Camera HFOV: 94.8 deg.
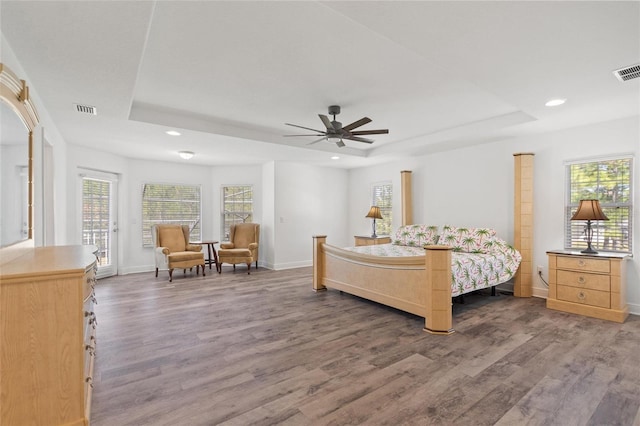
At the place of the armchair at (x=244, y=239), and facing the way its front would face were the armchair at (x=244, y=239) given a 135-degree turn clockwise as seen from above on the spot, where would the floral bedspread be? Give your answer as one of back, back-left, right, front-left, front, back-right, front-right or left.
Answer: back-right

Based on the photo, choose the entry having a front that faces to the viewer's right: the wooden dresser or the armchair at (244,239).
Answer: the wooden dresser

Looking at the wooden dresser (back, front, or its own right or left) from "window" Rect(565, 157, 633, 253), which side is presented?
front

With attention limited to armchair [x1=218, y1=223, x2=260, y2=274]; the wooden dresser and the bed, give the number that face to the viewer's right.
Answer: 1

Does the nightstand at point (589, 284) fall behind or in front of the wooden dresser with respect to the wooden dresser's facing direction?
in front

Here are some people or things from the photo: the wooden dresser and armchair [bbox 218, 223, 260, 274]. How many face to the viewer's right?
1

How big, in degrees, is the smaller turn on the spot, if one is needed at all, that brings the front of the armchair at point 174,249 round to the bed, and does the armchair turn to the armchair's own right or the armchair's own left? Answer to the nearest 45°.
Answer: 0° — it already faces it

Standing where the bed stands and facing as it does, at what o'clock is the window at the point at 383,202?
The window is roughly at 4 o'clock from the bed.

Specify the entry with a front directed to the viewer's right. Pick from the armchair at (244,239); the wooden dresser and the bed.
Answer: the wooden dresser

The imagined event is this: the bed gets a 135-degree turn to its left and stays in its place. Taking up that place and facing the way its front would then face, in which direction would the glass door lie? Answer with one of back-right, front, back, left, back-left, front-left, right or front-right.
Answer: back

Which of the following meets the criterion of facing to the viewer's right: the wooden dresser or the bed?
the wooden dresser

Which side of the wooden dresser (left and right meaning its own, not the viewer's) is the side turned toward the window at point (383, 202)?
front

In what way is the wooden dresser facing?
to the viewer's right
